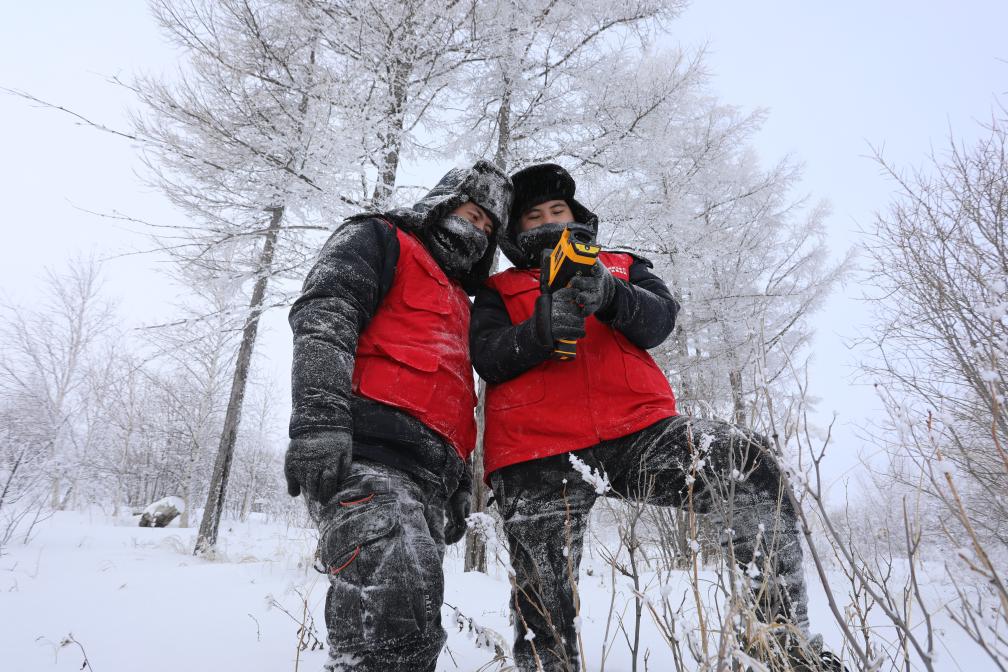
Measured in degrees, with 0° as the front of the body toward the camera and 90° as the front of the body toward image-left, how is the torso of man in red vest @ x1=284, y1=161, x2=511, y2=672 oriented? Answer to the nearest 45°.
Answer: approximately 315°

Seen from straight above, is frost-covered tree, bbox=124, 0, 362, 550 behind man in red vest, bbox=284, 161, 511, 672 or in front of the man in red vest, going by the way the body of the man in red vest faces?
behind

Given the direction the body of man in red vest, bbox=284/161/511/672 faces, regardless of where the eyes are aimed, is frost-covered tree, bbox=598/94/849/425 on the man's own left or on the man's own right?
on the man's own left
